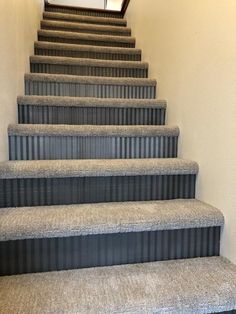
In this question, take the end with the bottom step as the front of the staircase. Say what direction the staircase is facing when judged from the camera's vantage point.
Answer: facing the viewer
